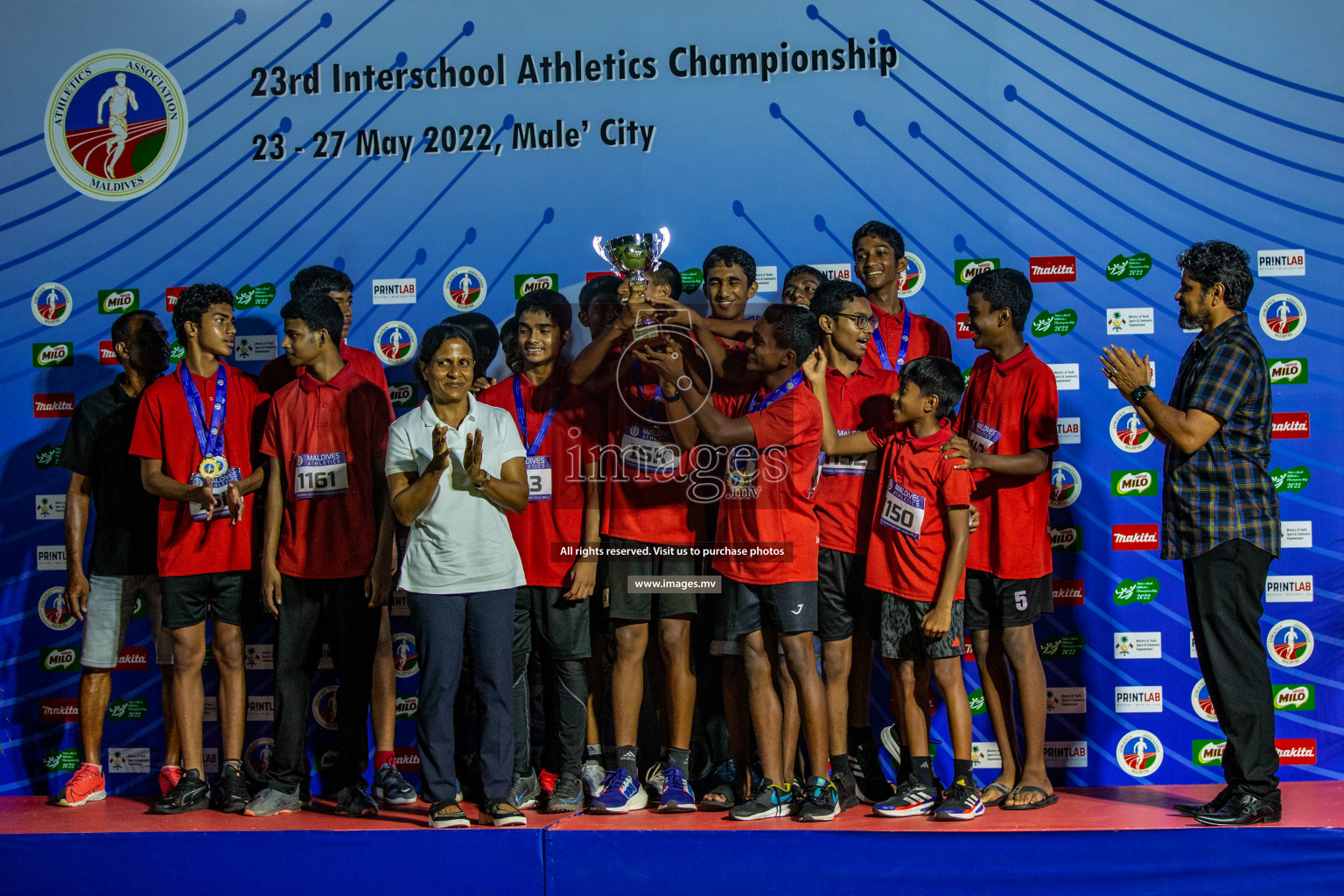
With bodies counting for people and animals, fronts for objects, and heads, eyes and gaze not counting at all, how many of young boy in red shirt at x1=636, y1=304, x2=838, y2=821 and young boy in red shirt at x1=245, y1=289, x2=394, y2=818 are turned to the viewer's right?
0

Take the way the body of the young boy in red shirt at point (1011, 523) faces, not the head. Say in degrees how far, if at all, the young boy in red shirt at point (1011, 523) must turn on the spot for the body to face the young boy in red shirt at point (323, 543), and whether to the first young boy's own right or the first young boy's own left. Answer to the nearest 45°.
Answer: approximately 45° to the first young boy's own right

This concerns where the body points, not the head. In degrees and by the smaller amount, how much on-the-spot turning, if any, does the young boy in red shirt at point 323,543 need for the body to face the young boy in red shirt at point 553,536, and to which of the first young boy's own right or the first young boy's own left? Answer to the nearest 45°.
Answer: approximately 90° to the first young boy's own left

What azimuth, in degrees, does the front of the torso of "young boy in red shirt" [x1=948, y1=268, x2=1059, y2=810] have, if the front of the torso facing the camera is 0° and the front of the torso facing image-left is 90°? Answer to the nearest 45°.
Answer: approximately 45°

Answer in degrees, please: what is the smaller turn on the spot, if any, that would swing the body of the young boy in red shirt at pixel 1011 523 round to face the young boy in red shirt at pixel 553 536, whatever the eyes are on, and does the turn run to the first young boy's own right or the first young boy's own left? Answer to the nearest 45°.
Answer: approximately 45° to the first young boy's own right

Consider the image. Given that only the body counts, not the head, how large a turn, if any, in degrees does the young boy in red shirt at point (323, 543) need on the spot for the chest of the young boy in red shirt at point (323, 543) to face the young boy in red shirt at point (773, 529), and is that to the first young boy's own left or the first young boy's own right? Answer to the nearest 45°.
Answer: approximately 45° to the first young boy's own left

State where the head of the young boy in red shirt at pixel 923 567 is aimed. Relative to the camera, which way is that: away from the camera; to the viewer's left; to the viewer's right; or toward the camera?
to the viewer's left

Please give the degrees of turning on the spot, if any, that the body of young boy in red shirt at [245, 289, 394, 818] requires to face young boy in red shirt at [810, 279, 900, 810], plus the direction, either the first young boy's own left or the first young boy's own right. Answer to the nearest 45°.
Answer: approximately 90° to the first young boy's own left

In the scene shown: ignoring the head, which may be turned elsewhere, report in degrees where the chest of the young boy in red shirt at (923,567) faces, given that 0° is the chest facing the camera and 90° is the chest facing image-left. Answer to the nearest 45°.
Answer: approximately 45°

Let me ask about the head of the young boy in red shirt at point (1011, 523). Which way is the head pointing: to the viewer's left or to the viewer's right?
to the viewer's left
